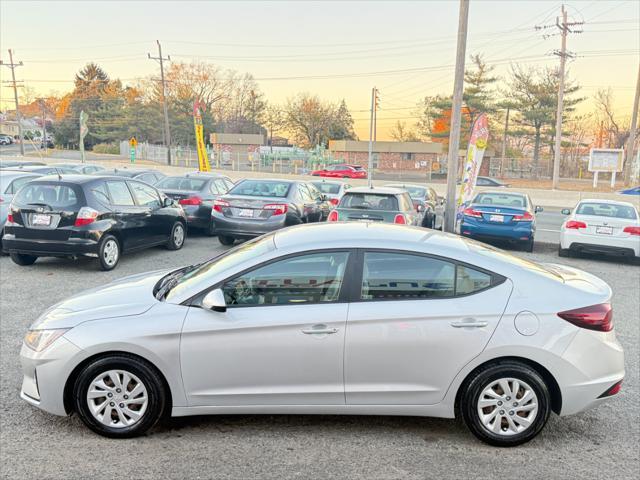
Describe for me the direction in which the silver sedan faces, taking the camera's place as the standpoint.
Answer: facing to the left of the viewer

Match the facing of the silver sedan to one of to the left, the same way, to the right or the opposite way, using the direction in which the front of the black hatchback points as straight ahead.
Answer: to the left

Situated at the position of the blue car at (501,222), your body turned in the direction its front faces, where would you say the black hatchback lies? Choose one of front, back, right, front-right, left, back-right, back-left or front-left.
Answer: back-left

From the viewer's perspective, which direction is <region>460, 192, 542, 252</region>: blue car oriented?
away from the camera

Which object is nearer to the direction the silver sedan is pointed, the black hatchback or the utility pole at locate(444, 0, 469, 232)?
the black hatchback

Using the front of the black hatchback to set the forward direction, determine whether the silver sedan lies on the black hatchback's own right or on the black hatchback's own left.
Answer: on the black hatchback's own right

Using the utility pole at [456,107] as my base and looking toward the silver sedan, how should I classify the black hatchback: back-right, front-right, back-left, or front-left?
front-right

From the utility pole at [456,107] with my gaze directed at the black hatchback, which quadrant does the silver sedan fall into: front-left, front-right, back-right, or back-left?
front-left

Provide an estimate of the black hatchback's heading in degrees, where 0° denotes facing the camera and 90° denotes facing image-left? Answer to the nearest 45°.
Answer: approximately 225°

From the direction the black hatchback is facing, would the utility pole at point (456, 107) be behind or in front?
in front

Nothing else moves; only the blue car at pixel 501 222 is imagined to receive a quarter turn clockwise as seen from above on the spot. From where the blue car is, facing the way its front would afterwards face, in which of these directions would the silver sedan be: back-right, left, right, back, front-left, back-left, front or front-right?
right

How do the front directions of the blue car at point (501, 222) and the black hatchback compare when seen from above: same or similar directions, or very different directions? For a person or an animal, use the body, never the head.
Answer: same or similar directions
